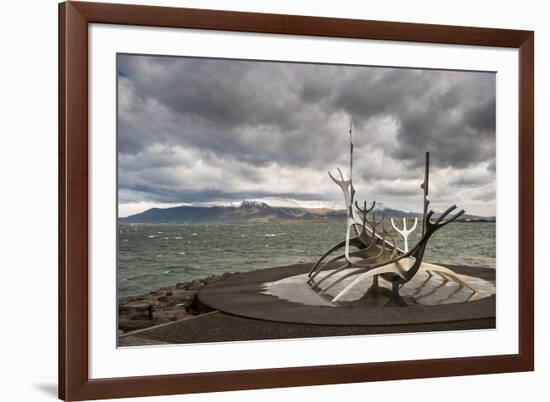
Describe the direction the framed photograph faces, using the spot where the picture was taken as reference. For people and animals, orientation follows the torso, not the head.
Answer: facing the viewer and to the right of the viewer
